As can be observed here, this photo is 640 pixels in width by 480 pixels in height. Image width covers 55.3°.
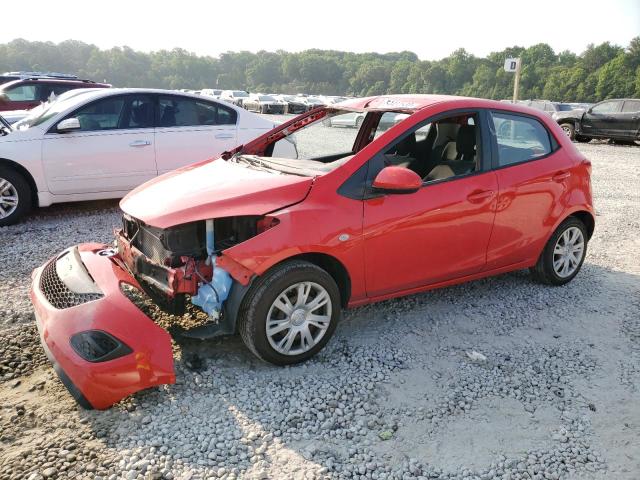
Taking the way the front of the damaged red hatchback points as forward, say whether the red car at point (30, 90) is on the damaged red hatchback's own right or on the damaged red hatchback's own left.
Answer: on the damaged red hatchback's own right

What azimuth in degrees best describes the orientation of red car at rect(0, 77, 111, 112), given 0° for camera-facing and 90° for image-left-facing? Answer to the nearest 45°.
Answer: approximately 90°

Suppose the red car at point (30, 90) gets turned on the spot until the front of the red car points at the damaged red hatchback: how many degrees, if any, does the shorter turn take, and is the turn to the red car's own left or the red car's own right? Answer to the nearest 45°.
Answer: approximately 90° to the red car's own left

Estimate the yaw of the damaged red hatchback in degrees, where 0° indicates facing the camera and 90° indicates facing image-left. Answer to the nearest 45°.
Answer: approximately 45°
